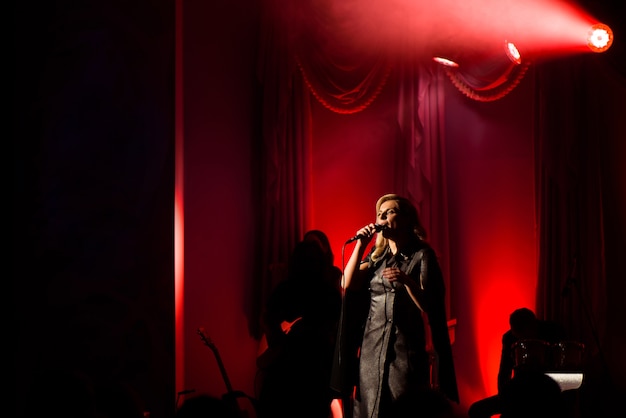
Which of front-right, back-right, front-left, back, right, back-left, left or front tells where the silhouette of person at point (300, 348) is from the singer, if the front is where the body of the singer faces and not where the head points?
right

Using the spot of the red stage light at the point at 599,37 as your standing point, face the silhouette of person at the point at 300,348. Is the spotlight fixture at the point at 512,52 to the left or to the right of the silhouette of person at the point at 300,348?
right

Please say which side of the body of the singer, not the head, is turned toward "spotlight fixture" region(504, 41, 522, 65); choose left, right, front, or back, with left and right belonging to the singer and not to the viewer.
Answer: back

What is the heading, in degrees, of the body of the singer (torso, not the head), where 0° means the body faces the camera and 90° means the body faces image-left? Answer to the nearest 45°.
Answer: approximately 45°

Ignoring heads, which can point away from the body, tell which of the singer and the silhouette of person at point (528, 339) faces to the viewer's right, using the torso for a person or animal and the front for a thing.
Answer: the silhouette of person

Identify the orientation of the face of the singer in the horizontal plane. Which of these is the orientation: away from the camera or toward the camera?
toward the camera

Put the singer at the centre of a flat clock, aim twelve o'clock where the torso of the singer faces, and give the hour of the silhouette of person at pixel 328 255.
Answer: The silhouette of person is roughly at 4 o'clock from the singer.
